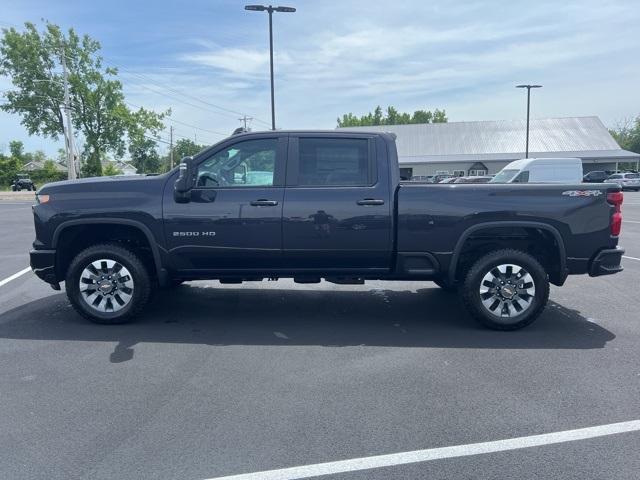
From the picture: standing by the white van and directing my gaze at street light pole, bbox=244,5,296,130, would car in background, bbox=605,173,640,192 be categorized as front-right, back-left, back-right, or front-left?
back-right

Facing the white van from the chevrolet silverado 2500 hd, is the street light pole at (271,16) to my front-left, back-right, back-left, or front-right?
front-left

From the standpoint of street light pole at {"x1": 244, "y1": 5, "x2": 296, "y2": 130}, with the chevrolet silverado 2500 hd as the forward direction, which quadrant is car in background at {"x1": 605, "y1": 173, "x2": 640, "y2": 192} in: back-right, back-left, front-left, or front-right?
back-left

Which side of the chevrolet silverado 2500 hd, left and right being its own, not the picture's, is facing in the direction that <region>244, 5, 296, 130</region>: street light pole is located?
right

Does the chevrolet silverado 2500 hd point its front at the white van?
no

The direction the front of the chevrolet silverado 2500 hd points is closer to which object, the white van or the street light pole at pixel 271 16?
the street light pole

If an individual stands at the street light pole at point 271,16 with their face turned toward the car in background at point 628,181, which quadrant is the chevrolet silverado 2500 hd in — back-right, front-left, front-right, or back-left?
back-right

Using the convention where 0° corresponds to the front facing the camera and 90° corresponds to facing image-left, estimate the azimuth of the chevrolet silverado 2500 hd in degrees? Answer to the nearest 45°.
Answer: approximately 90°

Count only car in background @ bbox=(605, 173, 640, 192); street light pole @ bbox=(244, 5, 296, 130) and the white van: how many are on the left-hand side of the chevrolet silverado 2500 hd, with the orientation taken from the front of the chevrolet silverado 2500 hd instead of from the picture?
0

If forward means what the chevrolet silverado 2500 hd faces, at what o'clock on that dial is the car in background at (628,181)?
The car in background is roughly at 4 o'clock from the chevrolet silverado 2500 hd.
